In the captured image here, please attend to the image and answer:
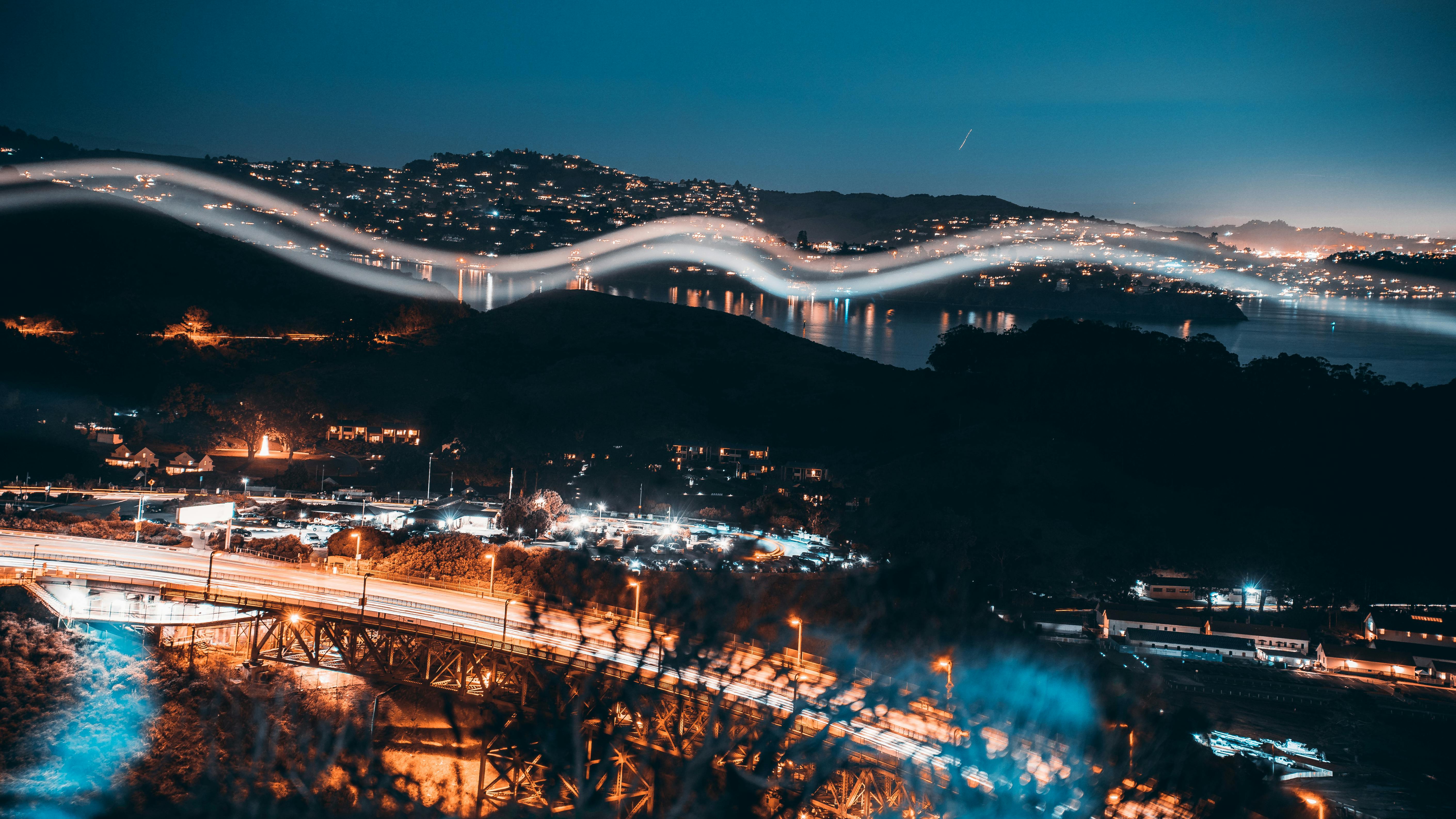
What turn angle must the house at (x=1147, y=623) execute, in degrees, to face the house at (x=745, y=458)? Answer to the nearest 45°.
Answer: approximately 135° to its right

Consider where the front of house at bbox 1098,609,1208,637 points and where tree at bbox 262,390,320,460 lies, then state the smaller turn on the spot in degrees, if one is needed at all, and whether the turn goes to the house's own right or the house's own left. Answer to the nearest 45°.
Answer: approximately 90° to the house's own right

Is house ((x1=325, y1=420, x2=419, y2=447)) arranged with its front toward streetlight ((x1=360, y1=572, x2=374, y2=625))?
yes

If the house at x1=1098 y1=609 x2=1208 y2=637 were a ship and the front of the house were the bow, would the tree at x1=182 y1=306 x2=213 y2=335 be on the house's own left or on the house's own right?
on the house's own right

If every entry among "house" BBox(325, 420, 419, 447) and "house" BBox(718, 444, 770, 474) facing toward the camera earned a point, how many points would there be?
2

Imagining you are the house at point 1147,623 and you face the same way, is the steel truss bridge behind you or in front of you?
in front

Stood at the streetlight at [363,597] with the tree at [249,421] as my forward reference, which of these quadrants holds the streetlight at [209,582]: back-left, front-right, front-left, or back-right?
front-left

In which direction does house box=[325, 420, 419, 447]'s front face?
toward the camera

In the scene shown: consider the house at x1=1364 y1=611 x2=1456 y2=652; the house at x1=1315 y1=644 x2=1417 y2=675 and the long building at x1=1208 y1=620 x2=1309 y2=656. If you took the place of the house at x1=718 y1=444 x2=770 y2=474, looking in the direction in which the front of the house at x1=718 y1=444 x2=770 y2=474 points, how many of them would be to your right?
0

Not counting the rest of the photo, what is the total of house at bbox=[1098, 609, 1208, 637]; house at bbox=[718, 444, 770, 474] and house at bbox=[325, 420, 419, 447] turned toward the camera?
3

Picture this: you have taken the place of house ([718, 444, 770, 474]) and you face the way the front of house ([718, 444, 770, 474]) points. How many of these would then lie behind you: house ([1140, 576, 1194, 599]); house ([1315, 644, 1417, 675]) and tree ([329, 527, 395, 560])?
0

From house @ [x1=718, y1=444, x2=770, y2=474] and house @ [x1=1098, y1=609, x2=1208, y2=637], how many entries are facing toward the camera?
2

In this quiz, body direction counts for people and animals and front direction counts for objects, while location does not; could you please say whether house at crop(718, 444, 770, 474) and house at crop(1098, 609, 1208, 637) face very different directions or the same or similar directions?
same or similar directions

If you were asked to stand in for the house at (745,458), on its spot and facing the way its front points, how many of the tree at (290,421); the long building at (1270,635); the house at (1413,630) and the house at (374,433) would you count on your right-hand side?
2

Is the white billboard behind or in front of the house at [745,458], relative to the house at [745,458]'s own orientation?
in front

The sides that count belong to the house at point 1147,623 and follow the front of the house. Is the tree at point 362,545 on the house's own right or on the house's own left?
on the house's own right
